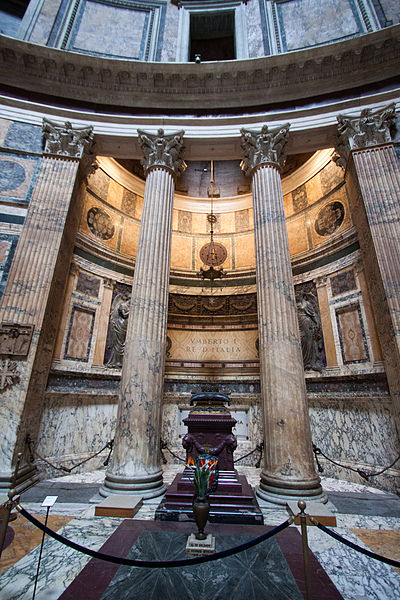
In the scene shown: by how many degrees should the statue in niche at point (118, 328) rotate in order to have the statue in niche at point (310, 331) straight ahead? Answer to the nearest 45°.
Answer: approximately 45° to its left

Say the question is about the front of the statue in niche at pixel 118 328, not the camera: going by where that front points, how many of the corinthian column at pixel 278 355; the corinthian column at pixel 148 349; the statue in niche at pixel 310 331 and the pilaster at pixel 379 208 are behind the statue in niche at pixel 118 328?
0

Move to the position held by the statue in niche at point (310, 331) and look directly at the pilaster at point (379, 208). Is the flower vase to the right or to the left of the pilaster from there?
right

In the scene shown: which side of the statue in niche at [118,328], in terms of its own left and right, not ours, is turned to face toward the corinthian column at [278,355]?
front

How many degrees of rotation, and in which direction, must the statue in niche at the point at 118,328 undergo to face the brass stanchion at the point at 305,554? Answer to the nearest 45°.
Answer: approximately 45° to its right

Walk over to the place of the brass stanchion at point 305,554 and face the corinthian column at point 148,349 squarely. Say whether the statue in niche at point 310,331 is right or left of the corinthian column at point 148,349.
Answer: right

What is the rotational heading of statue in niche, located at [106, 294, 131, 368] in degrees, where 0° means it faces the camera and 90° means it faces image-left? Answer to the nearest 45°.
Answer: approximately 315°

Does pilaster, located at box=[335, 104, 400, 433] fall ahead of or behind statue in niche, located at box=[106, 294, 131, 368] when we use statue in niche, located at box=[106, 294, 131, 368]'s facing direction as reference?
ahead

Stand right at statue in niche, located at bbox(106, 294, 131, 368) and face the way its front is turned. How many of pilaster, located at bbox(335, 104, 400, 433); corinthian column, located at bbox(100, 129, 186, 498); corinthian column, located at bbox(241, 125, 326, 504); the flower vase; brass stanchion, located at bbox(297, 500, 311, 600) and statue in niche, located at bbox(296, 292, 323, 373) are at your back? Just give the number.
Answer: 0

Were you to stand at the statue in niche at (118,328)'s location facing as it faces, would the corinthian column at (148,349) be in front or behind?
in front

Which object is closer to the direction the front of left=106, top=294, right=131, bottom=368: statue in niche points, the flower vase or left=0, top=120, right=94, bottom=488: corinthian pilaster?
the flower vase

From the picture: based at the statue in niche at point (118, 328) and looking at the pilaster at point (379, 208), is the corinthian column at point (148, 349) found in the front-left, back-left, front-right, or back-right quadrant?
front-right

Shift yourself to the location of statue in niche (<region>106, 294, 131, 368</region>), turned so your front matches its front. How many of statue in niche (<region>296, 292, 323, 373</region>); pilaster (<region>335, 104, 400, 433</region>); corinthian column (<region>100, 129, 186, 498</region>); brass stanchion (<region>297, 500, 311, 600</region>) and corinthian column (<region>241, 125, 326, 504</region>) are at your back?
0

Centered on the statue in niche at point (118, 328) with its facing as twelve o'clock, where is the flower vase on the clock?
The flower vase is roughly at 1 o'clock from the statue in niche.

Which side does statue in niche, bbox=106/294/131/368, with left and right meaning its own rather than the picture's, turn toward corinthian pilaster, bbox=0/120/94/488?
right
